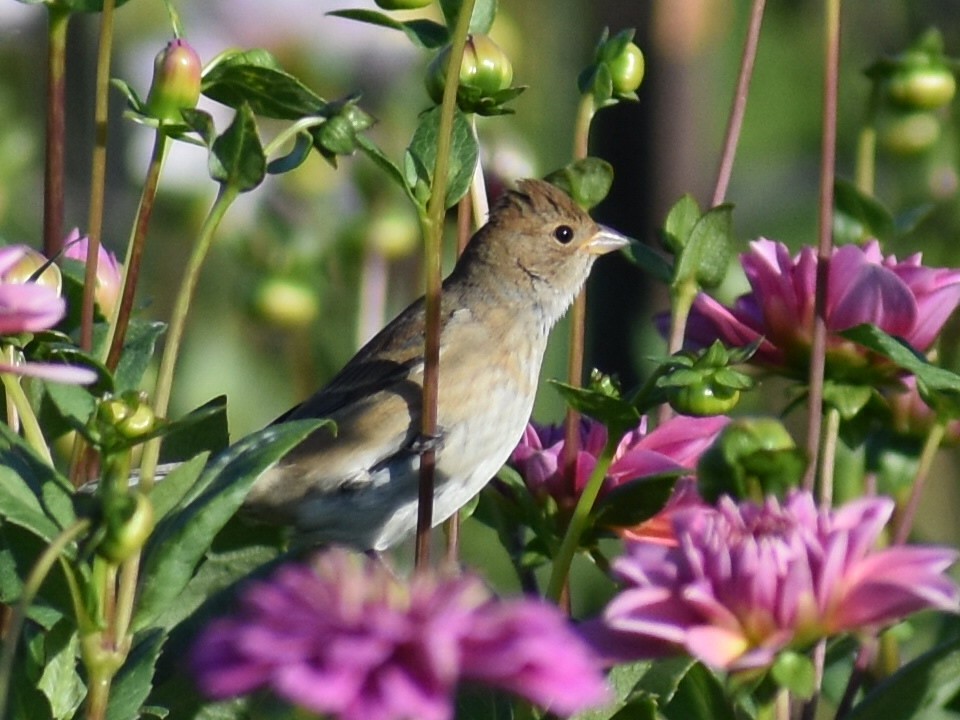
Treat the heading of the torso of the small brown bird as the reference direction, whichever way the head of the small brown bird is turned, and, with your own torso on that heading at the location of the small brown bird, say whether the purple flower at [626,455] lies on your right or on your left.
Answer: on your left

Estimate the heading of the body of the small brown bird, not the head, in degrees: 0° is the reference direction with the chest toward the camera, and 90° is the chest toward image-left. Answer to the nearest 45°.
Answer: approximately 270°

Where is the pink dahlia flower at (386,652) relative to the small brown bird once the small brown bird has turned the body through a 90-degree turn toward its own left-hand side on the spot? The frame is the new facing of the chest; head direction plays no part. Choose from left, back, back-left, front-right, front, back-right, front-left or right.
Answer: back

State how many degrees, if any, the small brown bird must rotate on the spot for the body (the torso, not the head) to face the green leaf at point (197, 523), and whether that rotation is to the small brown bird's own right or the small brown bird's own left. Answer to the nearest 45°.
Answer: approximately 180°
